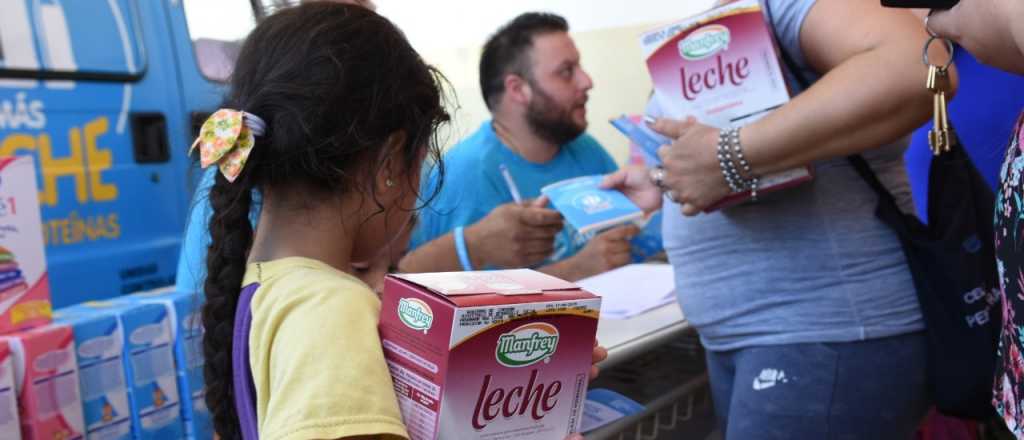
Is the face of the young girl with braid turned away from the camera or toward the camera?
away from the camera

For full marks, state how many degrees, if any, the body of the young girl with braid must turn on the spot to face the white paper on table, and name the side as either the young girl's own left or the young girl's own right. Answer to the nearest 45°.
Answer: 0° — they already face it

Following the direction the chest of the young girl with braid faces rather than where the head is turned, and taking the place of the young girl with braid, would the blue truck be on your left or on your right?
on your left

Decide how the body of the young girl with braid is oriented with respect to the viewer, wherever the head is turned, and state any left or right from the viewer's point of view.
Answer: facing away from the viewer and to the right of the viewer
